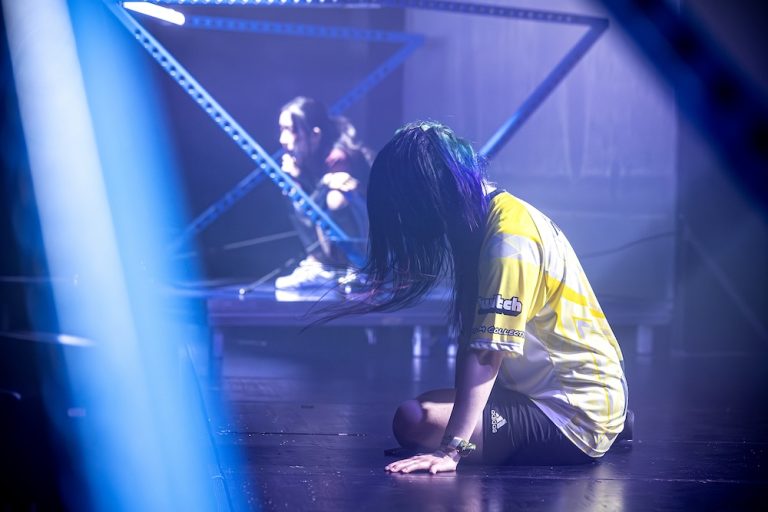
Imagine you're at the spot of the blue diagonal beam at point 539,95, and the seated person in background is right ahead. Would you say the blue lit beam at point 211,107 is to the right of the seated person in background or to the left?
left

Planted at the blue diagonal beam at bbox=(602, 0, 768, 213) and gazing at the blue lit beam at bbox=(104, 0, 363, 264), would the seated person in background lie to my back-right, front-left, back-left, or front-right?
front-right

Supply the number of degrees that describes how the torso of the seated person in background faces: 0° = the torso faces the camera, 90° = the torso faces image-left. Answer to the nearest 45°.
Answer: approximately 90°

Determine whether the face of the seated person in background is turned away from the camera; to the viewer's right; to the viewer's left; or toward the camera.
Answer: to the viewer's left

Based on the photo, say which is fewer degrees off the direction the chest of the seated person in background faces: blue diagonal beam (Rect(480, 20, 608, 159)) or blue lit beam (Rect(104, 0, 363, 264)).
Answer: the blue lit beam

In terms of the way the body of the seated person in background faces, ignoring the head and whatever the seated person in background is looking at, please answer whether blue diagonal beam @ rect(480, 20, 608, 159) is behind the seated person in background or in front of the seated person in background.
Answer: behind
